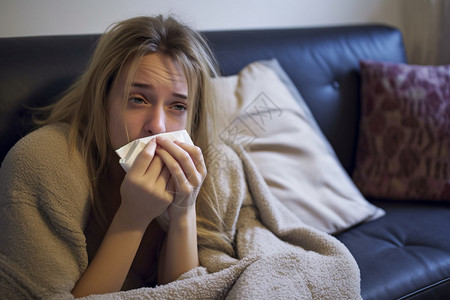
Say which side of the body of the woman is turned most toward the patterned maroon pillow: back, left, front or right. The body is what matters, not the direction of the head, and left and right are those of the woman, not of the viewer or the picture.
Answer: left

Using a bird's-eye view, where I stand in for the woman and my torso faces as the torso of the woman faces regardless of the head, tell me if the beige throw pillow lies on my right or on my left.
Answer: on my left

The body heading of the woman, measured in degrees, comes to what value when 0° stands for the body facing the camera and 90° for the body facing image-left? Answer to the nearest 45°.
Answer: approximately 315°
